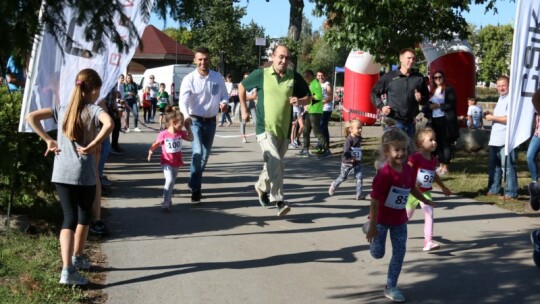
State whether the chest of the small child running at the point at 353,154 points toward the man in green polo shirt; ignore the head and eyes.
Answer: no

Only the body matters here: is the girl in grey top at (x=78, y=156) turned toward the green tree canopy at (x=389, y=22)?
yes

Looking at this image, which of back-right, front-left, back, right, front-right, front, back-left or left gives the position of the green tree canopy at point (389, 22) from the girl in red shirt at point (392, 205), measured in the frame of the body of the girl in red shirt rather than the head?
back-left

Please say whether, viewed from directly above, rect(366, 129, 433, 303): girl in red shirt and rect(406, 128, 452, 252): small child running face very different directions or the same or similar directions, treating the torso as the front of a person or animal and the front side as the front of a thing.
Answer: same or similar directions

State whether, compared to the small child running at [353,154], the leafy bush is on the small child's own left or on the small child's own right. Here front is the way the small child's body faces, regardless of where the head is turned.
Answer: on the small child's own right

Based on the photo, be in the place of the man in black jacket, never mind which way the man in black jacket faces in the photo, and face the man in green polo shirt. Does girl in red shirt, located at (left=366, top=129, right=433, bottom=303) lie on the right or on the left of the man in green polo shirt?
left

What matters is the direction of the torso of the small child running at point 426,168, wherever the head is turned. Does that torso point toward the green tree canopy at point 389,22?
no

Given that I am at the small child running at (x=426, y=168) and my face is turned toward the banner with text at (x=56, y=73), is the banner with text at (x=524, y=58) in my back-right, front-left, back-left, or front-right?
back-right

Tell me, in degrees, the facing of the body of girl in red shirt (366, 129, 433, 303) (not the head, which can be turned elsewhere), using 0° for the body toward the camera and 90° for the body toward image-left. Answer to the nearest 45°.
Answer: approximately 315°

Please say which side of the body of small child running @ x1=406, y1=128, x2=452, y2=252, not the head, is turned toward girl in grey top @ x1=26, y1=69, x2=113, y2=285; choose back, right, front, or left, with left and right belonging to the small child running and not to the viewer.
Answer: right

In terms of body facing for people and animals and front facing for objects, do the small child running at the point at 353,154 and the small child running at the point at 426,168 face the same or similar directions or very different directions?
same or similar directions

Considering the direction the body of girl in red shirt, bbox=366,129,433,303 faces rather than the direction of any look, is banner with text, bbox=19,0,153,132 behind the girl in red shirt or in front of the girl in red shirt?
behind

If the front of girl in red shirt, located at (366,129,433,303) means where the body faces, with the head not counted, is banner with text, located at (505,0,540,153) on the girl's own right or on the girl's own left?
on the girl's own left

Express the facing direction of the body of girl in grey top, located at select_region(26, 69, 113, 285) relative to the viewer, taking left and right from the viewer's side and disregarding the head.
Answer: facing away from the viewer and to the right of the viewer

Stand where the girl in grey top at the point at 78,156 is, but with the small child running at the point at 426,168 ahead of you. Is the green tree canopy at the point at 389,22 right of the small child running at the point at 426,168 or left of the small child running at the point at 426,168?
left

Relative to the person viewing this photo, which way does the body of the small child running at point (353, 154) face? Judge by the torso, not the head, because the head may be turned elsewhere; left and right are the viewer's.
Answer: facing the viewer and to the right of the viewer

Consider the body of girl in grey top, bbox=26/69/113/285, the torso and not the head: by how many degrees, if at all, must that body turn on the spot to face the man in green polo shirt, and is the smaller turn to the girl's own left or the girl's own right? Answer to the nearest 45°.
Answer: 0° — they already face them

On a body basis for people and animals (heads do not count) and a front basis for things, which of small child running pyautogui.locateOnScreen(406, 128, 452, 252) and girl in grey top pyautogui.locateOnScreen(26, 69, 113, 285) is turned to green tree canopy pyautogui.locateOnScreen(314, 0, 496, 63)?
the girl in grey top

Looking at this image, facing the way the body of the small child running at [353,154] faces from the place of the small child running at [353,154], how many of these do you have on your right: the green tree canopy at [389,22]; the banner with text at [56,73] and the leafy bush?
2

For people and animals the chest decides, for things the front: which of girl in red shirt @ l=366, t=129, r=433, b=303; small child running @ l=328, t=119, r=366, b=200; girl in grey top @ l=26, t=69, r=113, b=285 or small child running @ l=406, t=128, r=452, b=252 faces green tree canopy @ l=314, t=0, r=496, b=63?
the girl in grey top
